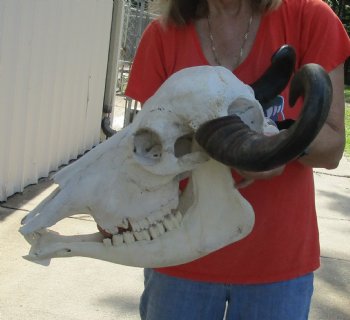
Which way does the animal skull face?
to the viewer's left

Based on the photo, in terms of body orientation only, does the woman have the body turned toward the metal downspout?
no

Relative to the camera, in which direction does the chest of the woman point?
toward the camera

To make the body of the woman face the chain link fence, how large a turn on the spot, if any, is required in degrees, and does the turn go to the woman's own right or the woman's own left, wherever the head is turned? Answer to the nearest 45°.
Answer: approximately 180°

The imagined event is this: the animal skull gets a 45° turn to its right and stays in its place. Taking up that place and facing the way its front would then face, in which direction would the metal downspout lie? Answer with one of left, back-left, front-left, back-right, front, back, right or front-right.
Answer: front-right

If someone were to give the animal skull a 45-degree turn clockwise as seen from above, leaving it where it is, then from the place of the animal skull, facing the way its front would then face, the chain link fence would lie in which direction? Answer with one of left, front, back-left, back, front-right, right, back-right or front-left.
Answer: front-right
